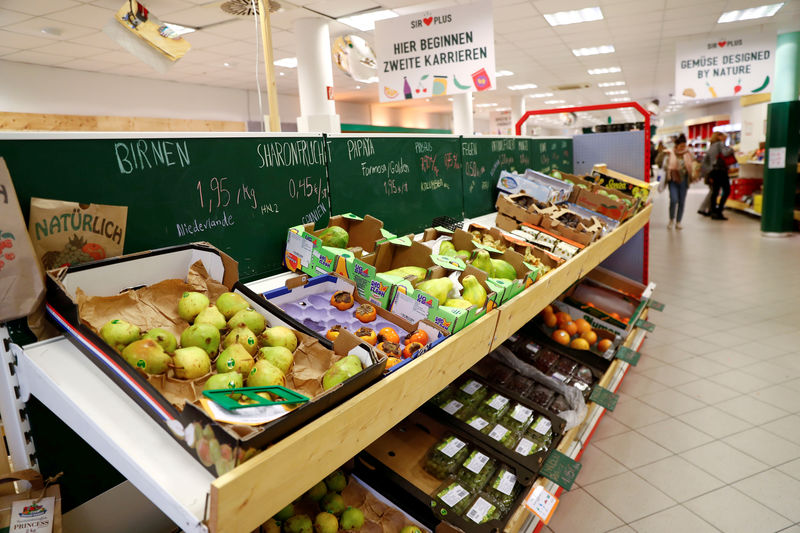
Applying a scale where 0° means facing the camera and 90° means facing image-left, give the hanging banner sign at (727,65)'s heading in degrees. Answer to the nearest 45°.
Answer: approximately 0°

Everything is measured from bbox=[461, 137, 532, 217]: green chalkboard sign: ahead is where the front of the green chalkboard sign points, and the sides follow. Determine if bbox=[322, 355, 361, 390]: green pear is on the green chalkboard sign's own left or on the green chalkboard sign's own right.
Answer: on the green chalkboard sign's own right

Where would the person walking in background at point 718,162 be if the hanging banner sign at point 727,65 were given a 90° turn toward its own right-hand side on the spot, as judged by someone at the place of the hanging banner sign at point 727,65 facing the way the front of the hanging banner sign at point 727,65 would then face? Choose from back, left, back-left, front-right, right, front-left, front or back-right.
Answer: right

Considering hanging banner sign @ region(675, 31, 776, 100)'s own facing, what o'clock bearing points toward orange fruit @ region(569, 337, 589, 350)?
The orange fruit is roughly at 12 o'clock from the hanging banner sign.

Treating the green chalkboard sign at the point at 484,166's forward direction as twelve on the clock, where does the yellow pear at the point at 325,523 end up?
The yellow pear is roughly at 2 o'clock from the green chalkboard sign.

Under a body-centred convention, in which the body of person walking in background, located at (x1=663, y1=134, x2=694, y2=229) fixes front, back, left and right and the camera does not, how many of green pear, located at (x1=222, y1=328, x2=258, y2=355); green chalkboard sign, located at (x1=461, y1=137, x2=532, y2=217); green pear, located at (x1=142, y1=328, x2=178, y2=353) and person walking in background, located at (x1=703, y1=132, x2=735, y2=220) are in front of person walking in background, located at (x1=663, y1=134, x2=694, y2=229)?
3

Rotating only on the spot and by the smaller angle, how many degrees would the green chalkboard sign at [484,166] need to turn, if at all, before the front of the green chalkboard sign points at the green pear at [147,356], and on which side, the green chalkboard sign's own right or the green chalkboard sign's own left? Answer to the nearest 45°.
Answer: approximately 45° to the green chalkboard sign's own right

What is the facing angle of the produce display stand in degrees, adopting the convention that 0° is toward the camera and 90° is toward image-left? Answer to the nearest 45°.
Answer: approximately 315°

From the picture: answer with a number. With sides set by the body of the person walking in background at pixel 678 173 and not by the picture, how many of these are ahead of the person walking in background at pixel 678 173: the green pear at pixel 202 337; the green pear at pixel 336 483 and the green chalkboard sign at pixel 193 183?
3

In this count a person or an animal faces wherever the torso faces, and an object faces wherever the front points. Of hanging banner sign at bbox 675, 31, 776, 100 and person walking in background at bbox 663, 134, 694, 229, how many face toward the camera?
2

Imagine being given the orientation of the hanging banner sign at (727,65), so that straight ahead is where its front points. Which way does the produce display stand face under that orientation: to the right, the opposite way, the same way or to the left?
to the left
